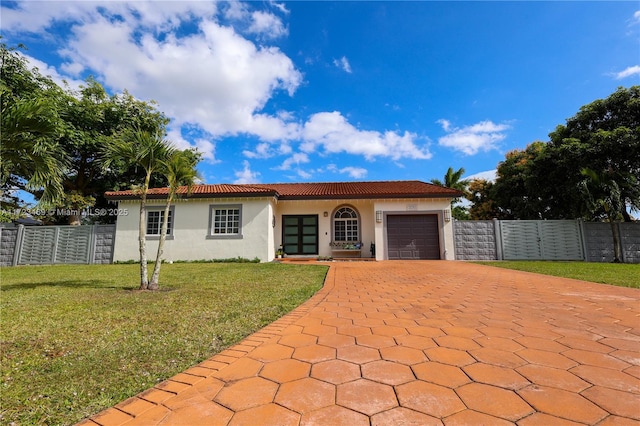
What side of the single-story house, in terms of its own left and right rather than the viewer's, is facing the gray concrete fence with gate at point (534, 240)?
left

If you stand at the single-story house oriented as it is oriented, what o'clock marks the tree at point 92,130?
The tree is roughly at 4 o'clock from the single-story house.

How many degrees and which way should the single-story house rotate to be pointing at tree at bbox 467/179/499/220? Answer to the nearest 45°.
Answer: approximately 135° to its left

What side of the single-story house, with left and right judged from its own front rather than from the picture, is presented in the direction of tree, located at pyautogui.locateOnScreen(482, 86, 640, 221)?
left

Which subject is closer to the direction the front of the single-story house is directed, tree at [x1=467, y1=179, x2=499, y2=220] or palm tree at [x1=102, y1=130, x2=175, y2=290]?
the palm tree

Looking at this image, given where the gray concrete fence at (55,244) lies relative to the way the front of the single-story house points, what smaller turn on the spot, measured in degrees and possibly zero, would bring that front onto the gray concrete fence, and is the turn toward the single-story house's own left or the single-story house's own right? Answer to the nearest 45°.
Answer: approximately 90° to the single-story house's own right

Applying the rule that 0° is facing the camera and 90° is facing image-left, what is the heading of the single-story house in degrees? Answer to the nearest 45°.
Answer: approximately 0°

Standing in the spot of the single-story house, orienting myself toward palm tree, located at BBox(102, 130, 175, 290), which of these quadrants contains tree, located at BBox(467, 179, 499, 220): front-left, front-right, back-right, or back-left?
back-left

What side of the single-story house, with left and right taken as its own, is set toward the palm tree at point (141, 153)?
front
